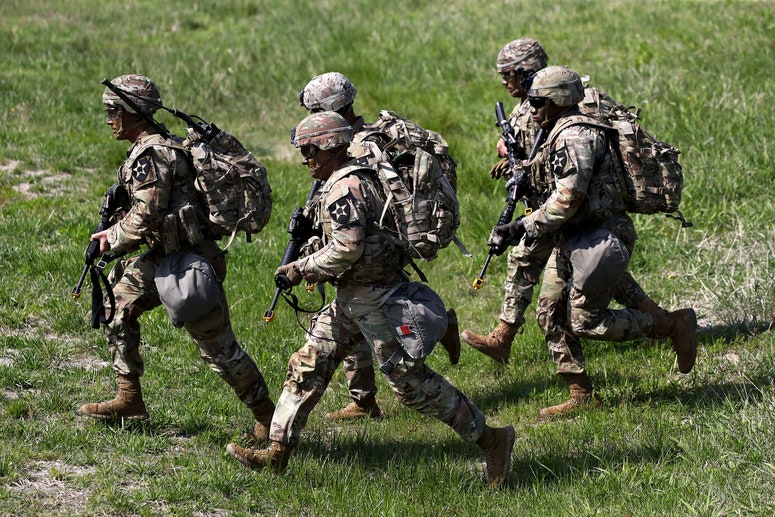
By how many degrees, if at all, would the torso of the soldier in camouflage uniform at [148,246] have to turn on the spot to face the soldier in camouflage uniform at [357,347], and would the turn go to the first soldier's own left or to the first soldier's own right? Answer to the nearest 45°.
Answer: approximately 180°

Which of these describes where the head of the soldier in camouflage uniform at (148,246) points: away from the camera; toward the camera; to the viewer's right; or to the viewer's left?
to the viewer's left

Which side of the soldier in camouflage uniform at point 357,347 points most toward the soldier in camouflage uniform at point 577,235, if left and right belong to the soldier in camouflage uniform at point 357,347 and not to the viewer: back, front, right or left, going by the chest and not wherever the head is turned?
back

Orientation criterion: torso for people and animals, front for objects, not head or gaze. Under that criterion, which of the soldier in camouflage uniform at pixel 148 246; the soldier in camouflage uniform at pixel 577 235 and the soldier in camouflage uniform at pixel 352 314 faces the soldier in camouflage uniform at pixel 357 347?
the soldier in camouflage uniform at pixel 577 235

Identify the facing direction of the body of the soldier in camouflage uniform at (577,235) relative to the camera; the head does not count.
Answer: to the viewer's left

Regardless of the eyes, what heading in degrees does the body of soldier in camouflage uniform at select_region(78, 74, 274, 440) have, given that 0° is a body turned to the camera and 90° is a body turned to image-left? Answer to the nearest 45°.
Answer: approximately 90°

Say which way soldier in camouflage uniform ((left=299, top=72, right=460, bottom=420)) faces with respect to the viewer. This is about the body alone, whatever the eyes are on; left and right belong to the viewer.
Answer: facing to the left of the viewer

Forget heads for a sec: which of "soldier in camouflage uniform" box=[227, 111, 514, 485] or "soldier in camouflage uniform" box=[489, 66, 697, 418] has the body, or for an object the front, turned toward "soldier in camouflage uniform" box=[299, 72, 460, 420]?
"soldier in camouflage uniform" box=[489, 66, 697, 418]

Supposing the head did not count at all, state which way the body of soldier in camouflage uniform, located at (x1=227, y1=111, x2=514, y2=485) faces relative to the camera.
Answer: to the viewer's left

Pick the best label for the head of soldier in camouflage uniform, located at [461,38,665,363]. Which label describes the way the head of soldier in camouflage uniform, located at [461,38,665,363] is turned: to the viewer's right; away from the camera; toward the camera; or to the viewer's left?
to the viewer's left

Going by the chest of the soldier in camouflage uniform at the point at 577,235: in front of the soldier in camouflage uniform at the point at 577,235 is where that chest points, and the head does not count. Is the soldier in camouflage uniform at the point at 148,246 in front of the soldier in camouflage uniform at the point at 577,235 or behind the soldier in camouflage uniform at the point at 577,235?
in front

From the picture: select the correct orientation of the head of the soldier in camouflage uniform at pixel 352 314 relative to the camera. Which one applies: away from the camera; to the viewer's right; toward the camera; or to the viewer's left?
to the viewer's left
